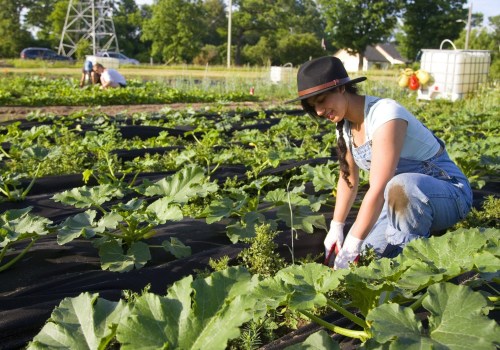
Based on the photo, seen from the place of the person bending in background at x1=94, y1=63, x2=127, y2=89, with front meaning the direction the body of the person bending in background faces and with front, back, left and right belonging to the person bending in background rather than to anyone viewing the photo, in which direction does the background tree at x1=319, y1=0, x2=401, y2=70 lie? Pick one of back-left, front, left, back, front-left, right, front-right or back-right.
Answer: back-right

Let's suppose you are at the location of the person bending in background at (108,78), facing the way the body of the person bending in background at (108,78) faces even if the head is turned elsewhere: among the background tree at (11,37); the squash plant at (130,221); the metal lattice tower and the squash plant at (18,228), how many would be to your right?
2

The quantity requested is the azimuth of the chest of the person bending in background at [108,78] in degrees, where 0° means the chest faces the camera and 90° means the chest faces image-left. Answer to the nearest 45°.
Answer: approximately 90°

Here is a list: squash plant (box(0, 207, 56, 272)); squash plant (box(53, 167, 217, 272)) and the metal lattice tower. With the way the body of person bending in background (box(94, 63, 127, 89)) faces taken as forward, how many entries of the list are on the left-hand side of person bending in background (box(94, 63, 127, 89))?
2

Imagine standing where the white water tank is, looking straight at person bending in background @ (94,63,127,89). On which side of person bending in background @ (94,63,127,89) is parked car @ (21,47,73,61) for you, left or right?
right

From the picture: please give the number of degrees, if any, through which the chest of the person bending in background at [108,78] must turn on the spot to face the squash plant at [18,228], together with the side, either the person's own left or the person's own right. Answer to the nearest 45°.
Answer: approximately 90° to the person's own left

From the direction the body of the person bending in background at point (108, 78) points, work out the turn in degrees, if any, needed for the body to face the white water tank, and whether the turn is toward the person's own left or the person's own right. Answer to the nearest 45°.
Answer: approximately 135° to the person's own left
